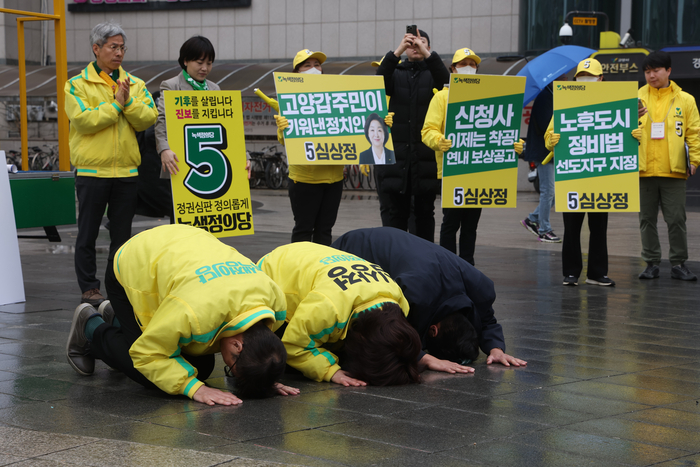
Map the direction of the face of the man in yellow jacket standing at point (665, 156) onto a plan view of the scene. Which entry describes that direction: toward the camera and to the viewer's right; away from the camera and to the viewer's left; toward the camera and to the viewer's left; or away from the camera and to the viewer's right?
toward the camera and to the viewer's left

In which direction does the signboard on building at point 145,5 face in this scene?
toward the camera

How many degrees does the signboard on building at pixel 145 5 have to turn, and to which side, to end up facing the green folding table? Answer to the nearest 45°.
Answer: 0° — it already faces it

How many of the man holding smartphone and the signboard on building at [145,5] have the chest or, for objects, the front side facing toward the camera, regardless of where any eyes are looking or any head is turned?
2

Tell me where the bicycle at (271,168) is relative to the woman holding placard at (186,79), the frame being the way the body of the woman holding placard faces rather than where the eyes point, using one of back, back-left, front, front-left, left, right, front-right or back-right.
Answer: back-left

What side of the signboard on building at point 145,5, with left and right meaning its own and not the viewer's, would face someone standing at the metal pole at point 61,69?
front

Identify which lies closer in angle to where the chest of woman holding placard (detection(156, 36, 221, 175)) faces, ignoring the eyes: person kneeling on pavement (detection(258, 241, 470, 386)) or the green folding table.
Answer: the person kneeling on pavement

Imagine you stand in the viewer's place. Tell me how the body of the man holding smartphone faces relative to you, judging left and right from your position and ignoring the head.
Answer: facing the viewer

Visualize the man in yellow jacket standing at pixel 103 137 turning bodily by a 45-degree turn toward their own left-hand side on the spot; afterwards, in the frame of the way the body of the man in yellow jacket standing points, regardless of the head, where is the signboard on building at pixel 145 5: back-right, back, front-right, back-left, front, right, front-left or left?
left

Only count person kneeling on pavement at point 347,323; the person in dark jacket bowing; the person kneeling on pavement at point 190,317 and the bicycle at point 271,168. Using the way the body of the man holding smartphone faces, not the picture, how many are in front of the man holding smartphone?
3

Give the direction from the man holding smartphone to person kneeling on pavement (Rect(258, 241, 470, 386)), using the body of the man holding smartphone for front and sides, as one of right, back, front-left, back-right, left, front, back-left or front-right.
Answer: front
